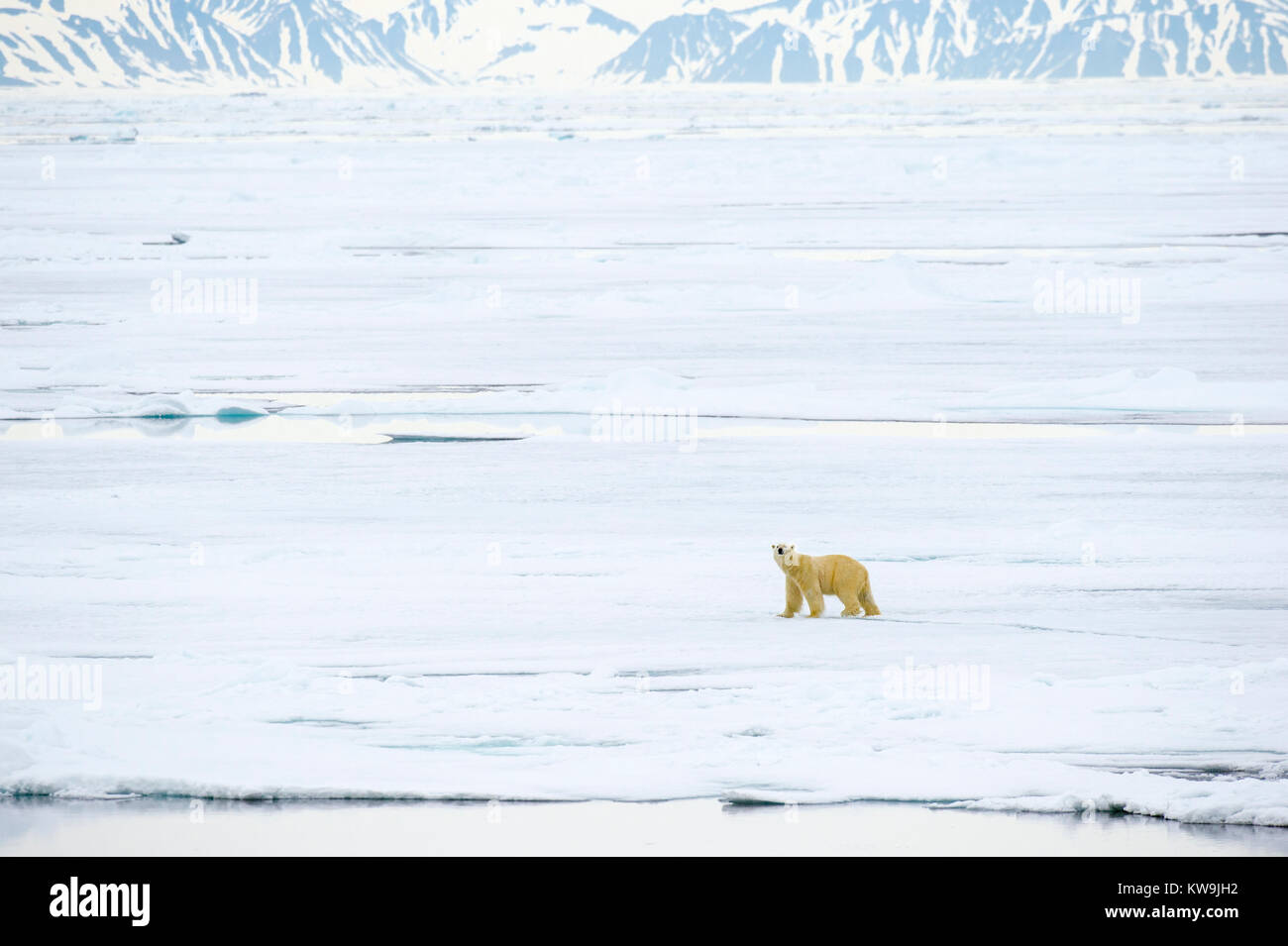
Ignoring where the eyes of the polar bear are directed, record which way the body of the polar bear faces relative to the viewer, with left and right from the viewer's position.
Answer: facing to the left of the viewer
